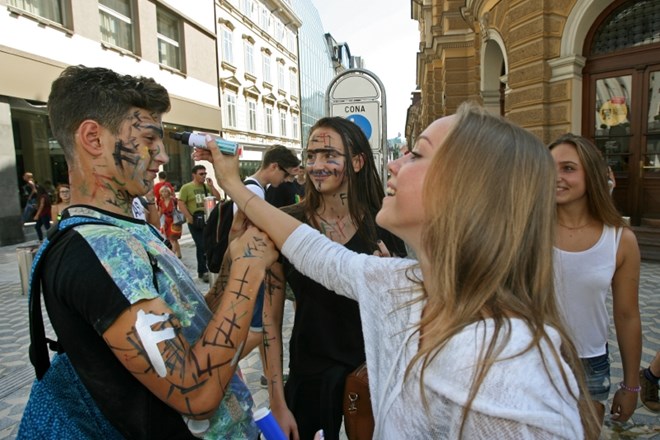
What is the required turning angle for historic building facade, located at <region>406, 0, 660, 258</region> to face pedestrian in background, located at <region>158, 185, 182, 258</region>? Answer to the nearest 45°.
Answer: approximately 45° to its right

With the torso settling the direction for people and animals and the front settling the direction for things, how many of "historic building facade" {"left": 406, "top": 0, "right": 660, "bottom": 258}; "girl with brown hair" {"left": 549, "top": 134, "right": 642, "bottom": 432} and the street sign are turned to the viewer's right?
0

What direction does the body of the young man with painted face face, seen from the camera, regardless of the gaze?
to the viewer's right

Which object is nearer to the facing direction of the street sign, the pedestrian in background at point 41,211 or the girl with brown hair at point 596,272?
the girl with brown hair

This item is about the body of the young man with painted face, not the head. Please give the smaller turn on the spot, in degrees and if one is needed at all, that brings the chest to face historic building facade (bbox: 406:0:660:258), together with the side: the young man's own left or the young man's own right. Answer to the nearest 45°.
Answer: approximately 45° to the young man's own left

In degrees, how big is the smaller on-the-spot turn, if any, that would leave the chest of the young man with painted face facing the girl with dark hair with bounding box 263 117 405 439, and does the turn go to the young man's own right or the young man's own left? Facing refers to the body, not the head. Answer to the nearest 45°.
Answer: approximately 45° to the young man's own left

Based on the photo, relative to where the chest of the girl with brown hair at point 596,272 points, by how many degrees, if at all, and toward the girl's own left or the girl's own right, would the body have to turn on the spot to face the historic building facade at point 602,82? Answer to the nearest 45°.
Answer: approximately 135° to the girl's own right

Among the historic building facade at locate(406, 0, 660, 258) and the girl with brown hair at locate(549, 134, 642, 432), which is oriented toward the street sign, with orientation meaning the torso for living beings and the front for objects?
the historic building facade

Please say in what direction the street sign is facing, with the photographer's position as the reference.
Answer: facing the viewer

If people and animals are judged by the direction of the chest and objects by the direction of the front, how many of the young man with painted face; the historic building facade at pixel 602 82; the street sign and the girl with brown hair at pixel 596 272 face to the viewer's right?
1

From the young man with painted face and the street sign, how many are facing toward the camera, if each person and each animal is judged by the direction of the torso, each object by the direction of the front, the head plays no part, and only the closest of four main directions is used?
1

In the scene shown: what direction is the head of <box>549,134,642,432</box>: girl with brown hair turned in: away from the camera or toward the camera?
toward the camera

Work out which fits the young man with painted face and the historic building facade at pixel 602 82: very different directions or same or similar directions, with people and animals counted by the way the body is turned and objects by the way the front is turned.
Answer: very different directions

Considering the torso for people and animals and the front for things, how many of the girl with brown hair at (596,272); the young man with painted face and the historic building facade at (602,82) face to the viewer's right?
1

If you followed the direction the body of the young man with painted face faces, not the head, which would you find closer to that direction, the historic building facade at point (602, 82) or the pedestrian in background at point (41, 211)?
the historic building facade

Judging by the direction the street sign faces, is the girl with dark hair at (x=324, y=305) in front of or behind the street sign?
in front

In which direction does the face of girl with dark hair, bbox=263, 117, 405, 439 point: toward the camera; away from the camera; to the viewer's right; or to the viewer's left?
toward the camera

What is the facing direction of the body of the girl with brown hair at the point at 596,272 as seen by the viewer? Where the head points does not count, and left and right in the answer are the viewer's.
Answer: facing the viewer and to the left of the viewer

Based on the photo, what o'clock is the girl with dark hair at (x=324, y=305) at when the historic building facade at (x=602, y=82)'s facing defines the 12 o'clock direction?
The girl with dark hair is roughly at 11 o'clock from the historic building facade.
